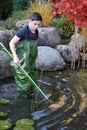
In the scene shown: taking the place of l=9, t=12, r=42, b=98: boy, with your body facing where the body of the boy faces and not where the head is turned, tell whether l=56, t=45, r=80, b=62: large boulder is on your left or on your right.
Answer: on your left

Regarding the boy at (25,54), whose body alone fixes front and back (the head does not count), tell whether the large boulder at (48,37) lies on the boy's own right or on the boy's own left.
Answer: on the boy's own left

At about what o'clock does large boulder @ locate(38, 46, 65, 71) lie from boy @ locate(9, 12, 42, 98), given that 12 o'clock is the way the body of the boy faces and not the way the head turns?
The large boulder is roughly at 8 o'clock from the boy.

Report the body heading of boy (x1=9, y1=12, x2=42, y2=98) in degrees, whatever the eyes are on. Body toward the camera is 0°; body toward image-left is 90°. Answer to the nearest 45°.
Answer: approximately 315°

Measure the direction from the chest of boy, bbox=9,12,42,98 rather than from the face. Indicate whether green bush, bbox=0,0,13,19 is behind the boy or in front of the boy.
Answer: behind
